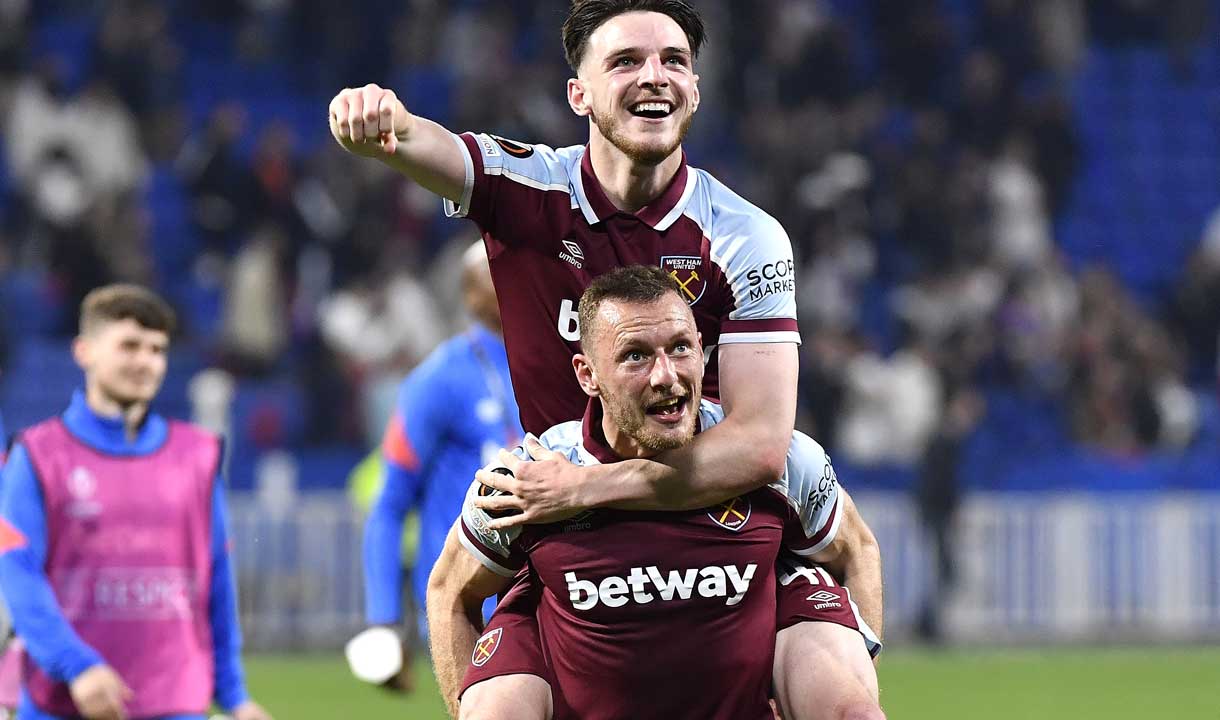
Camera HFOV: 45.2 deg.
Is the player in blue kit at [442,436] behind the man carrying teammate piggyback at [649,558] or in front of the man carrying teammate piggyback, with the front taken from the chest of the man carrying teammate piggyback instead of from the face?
behind

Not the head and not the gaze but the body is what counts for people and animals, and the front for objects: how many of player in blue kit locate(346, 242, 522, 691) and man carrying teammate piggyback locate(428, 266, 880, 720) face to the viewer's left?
0
